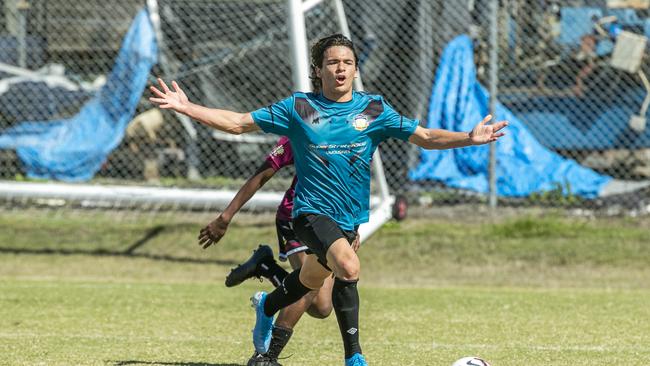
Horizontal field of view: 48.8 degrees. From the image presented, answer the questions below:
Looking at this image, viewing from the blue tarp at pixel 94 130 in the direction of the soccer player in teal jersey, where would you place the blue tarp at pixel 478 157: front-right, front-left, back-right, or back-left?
front-left

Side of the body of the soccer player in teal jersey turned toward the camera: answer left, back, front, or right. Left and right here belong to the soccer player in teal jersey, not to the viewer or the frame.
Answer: front

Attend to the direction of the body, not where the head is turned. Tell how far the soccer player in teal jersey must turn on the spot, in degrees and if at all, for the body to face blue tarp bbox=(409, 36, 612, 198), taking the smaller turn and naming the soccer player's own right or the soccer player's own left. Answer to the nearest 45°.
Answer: approximately 180°

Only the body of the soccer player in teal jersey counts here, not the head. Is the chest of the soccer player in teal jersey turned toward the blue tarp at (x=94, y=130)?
no
